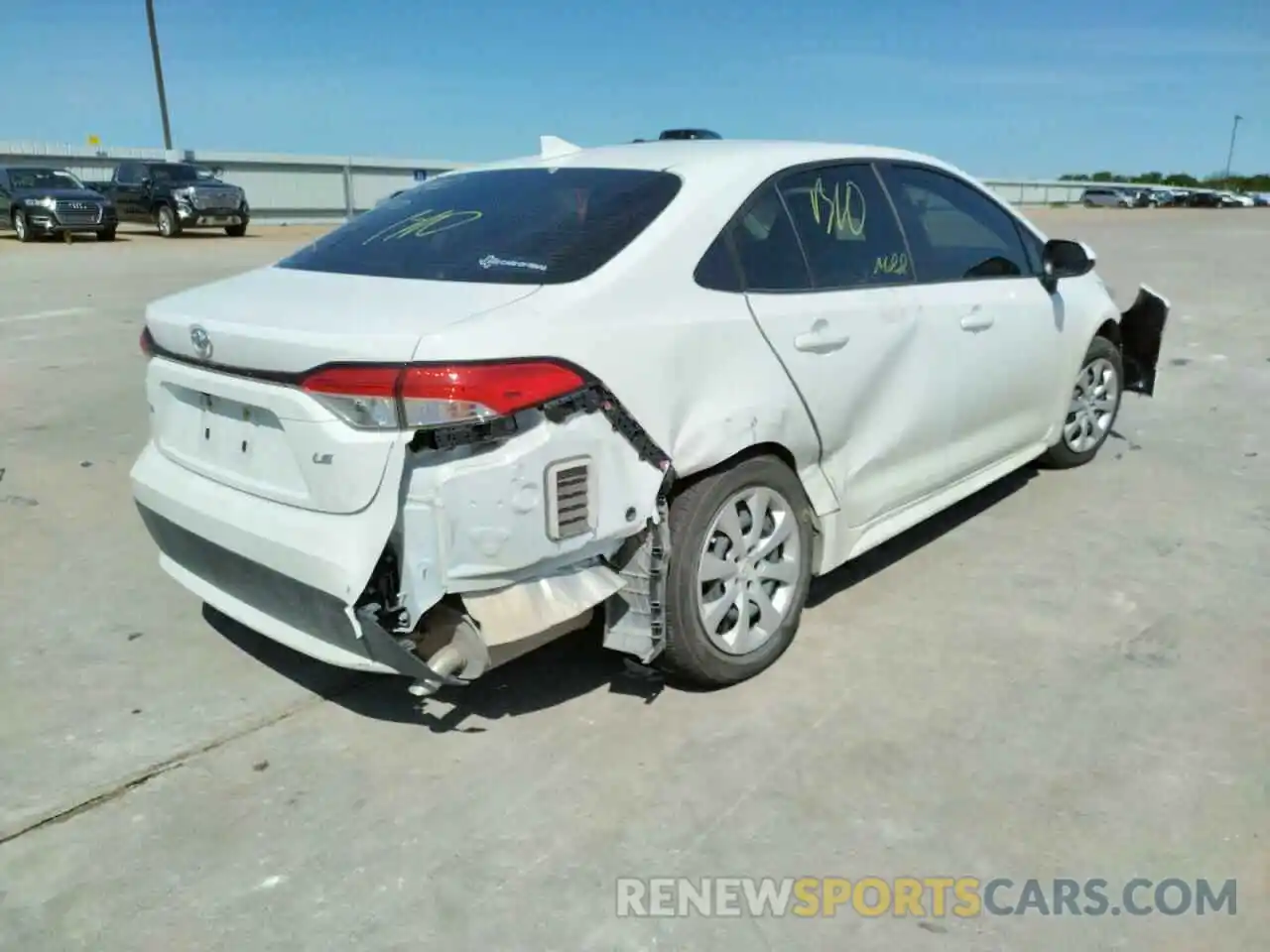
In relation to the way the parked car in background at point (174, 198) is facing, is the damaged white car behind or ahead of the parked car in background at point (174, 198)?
ahead

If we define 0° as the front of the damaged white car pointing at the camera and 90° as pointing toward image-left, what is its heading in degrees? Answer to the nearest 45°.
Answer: approximately 225°

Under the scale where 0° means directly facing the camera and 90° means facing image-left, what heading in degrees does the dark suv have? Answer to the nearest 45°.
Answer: approximately 315°

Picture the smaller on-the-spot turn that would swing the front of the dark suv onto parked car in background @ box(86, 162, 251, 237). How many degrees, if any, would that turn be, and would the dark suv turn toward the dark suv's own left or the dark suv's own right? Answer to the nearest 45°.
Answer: approximately 90° to the dark suv's own left

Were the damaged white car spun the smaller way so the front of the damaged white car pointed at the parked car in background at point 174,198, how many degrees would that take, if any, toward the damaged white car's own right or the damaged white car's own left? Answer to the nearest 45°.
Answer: approximately 90° to the damaged white car's own left

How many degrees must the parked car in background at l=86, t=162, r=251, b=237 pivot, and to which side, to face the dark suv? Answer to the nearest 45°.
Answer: approximately 90° to its right

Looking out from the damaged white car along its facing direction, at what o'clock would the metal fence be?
The metal fence is roughly at 10 o'clock from the damaged white car.

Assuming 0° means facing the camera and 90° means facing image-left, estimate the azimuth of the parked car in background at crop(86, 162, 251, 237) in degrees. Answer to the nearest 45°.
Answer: approximately 315°

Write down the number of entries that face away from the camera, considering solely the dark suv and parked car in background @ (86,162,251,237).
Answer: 0
